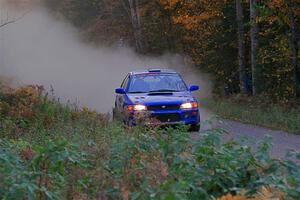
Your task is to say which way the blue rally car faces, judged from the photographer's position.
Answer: facing the viewer
